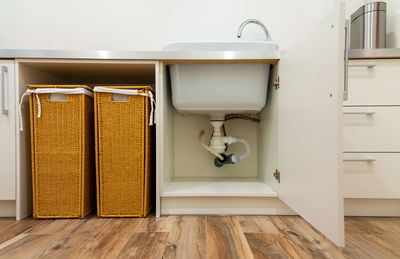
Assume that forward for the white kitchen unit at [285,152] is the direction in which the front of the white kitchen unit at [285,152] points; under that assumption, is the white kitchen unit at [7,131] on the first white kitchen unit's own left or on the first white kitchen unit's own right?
on the first white kitchen unit's own right

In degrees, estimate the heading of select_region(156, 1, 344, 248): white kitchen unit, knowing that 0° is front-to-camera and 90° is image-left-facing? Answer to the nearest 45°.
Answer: approximately 0°

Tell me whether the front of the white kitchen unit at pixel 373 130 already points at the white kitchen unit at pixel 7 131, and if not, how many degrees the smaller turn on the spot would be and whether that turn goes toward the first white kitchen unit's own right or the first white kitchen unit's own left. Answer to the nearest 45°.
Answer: approximately 45° to the first white kitchen unit's own right

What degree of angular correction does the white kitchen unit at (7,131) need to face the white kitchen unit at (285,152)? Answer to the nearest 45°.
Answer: approximately 45° to its left

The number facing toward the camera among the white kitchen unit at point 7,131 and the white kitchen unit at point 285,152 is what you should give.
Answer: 2

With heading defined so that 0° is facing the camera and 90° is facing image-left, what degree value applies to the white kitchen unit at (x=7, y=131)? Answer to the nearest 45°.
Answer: approximately 0°

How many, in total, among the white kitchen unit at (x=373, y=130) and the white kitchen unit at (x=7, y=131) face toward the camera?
2
